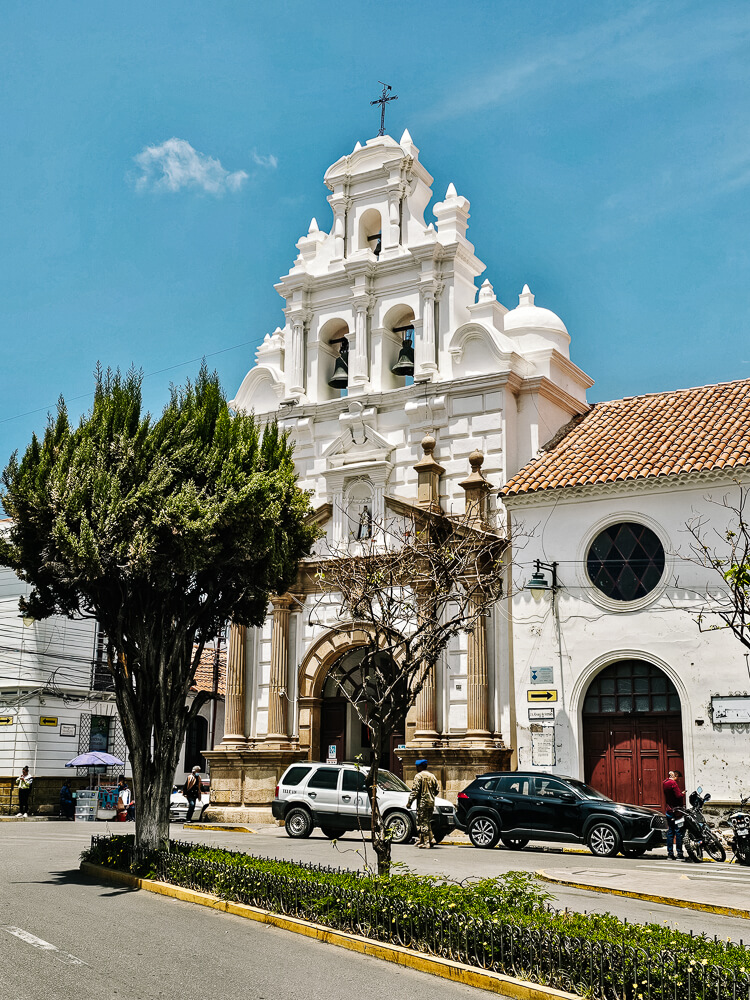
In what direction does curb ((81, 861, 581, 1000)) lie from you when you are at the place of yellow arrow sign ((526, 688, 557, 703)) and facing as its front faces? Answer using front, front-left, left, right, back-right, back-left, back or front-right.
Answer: front

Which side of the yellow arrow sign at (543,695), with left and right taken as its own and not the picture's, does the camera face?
front

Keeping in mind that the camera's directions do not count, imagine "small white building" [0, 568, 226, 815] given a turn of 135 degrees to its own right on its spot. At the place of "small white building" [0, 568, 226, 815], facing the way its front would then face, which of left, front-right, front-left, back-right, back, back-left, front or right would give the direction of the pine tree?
left

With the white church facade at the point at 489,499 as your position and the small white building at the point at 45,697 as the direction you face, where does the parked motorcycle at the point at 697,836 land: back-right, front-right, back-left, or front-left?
back-left

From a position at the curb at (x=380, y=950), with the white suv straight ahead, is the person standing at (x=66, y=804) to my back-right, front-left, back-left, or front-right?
front-left

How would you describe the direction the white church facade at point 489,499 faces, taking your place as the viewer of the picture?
facing the viewer and to the left of the viewer

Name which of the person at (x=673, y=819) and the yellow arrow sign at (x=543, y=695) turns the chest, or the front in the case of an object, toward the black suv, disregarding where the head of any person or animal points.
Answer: the yellow arrow sign

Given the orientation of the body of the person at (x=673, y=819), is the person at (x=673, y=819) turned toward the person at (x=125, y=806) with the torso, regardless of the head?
no
